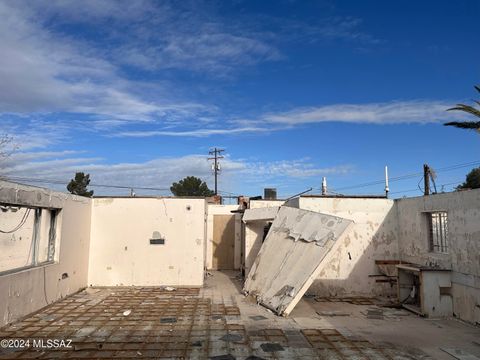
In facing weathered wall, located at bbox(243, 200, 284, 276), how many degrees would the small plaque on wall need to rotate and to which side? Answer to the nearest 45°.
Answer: approximately 90° to its left

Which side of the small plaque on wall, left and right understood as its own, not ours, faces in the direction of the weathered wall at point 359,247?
left

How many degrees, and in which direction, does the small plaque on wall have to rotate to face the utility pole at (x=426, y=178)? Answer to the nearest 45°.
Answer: approximately 90° to its left

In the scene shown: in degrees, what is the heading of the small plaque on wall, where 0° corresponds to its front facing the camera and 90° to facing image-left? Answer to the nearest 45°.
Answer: approximately 0°

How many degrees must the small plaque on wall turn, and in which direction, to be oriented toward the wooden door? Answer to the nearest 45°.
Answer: approximately 135° to its left

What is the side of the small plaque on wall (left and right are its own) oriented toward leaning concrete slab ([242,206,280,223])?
left
